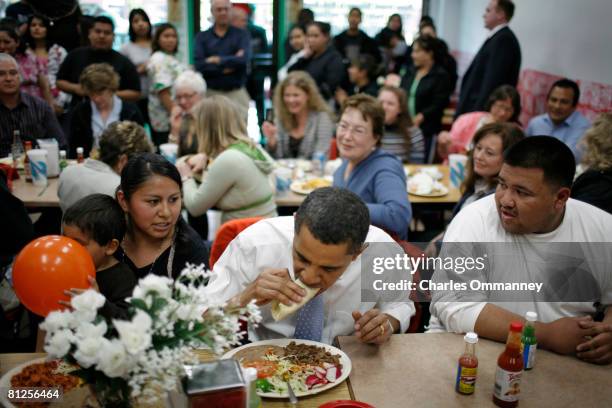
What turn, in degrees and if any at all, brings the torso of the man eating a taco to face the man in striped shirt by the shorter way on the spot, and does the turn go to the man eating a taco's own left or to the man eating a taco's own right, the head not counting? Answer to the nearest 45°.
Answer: approximately 135° to the man eating a taco's own right

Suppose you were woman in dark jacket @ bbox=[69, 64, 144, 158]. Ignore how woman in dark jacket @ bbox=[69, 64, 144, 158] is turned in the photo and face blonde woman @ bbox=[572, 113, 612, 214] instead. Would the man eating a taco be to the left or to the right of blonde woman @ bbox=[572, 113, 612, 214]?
right

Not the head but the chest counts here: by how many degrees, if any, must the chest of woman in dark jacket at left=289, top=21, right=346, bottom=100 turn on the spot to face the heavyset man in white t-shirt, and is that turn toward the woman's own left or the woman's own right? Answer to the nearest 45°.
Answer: approximately 45° to the woman's own left

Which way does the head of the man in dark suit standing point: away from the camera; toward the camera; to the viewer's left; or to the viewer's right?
to the viewer's left

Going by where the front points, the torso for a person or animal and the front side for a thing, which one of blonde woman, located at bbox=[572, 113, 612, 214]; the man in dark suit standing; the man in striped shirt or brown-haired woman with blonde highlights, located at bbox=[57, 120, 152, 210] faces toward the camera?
the man in striped shirt

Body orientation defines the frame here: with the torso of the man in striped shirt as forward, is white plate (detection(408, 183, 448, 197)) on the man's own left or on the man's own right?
on the man's own left

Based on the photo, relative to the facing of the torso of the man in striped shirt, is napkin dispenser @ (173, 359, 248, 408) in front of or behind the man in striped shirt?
in front

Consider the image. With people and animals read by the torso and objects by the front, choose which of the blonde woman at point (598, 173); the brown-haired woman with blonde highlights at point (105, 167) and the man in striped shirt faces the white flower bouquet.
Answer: the man in striped shirt

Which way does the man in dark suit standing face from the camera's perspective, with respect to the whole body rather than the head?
to the viewer's left

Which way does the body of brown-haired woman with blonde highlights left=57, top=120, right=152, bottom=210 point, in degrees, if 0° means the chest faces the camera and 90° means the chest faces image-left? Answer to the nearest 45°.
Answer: approximately 225°

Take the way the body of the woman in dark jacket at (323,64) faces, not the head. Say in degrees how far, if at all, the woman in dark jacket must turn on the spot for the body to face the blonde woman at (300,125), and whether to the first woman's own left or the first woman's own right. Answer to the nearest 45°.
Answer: approximately 45° to the first woman's own left

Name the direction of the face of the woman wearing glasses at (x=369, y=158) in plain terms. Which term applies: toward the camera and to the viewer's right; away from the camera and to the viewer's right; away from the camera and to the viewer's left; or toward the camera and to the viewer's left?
toward the camera and to the viewer's left
